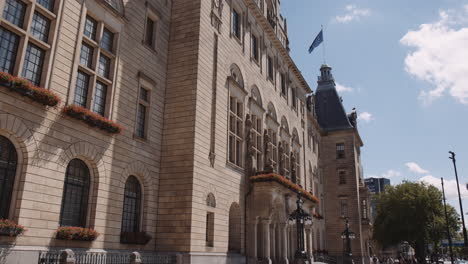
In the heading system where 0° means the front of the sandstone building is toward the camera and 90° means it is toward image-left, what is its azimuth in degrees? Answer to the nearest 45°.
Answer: approximately 315°
